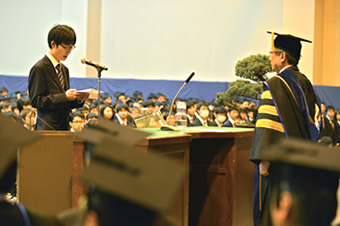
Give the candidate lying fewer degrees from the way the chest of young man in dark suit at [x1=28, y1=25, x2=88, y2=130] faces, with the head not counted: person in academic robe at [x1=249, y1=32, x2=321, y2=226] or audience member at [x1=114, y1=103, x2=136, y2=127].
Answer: the person in academic robe

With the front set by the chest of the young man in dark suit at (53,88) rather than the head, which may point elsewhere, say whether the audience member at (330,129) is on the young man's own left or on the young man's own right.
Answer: on the young man's own left

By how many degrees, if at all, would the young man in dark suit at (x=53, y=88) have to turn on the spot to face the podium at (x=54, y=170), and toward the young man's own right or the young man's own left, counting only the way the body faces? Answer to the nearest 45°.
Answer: approximately 45° to the young man's own right

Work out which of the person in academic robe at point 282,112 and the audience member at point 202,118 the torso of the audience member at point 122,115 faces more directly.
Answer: the person in academic robe

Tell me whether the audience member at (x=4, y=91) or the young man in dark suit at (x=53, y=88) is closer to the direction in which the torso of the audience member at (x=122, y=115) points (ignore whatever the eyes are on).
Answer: the young man in dark suit

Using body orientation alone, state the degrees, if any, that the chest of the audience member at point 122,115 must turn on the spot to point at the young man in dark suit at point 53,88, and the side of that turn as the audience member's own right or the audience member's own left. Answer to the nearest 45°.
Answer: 0° — they already face them
